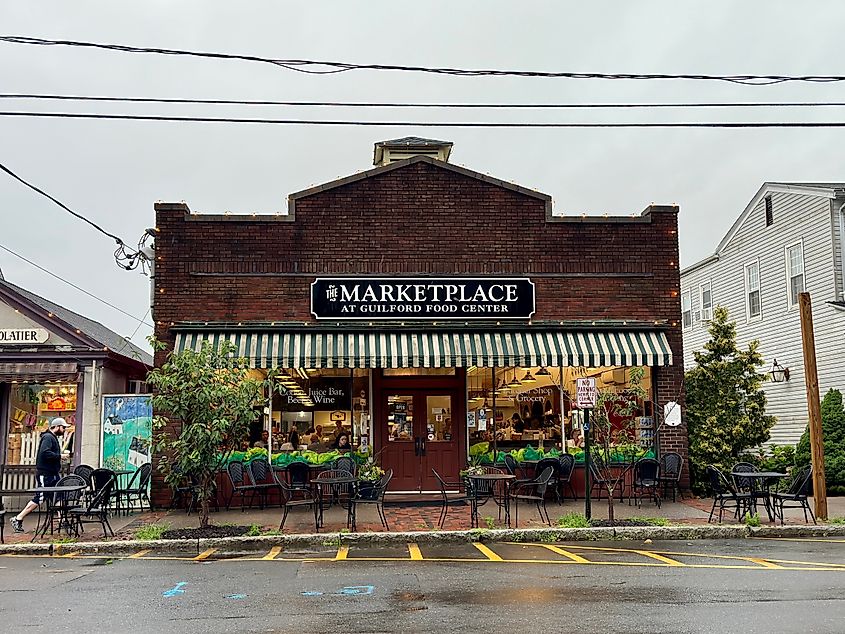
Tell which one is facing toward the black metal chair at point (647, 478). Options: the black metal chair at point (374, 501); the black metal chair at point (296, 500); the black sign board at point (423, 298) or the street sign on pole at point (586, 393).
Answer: the black metal chair at point (296, 500)

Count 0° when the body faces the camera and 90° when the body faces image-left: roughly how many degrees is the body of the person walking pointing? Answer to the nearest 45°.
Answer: approximately 270°

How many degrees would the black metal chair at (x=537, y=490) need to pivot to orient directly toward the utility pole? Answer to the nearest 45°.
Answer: approximately 180°

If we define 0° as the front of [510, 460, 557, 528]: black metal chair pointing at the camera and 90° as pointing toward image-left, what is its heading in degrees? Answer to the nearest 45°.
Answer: approximately 90°

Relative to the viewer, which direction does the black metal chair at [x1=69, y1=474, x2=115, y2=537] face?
to the viewer's left

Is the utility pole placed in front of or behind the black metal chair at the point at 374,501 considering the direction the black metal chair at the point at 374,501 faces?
behind

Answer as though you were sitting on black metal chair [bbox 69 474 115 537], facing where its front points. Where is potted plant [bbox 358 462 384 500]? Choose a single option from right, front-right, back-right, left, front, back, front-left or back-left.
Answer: back

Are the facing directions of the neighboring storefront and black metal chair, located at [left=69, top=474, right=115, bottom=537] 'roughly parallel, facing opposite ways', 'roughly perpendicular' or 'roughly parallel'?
roughly perpendicular

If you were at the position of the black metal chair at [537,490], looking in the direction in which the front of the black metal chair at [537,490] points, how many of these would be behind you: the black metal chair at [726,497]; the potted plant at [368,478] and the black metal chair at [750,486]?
2

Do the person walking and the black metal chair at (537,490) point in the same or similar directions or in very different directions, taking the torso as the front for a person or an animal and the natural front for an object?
very different directions

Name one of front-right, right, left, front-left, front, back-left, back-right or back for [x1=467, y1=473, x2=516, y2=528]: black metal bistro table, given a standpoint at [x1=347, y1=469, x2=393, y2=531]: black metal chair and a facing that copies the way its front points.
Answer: back
